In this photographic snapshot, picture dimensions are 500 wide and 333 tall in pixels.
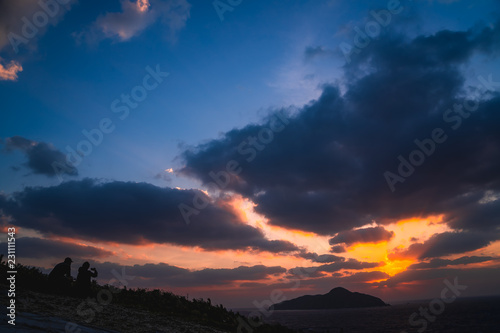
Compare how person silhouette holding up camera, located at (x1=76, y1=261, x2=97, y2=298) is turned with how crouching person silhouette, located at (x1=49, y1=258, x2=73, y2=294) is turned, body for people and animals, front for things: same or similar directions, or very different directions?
same or similar directions

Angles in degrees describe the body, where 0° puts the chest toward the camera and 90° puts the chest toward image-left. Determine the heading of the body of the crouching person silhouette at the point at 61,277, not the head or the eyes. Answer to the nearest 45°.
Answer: approximately 270°

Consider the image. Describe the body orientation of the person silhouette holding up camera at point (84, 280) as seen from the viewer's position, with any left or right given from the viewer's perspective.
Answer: facing to the right of the viewer

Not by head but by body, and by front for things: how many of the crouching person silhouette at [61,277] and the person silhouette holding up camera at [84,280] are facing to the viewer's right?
2
